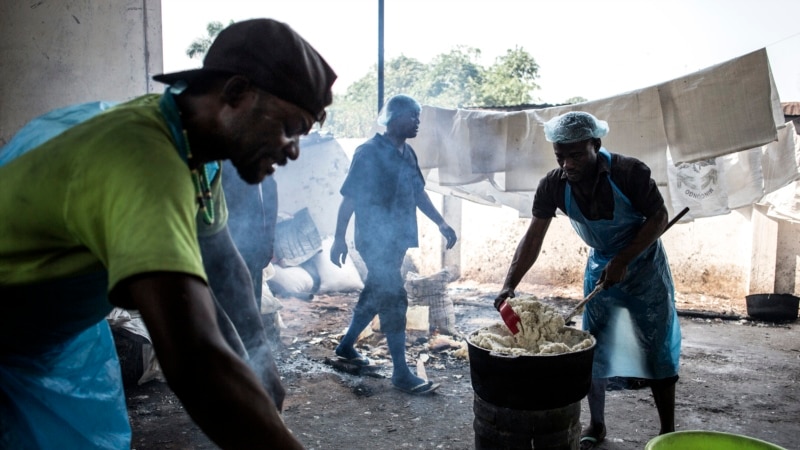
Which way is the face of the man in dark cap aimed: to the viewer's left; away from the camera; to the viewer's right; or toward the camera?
to the viewer's right

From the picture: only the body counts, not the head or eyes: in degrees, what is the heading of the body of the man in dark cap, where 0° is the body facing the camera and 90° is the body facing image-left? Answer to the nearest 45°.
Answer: approximately 270°
